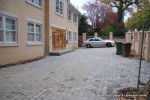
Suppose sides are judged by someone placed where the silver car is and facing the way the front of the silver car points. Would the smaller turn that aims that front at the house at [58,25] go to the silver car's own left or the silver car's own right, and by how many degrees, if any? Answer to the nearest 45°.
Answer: approximately 90° to the silver car's own right

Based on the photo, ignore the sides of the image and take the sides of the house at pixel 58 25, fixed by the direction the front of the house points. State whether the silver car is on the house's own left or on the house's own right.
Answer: on the house's own left

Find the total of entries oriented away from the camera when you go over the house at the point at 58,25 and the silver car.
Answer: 0

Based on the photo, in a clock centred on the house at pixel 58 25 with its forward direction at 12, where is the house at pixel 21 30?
the house at pixel 21 30 is roughly at 2 o'clock from the house at pixel 58 25.
